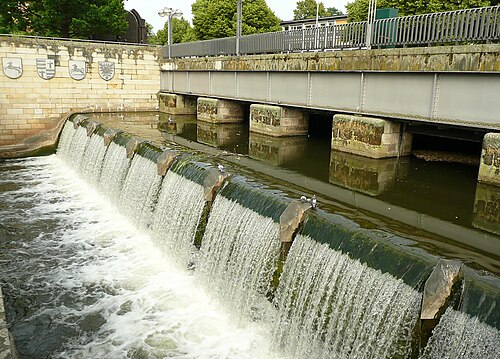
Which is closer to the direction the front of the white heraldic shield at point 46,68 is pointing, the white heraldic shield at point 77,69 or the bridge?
the bridge

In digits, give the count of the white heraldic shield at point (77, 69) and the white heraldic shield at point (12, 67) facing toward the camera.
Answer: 2

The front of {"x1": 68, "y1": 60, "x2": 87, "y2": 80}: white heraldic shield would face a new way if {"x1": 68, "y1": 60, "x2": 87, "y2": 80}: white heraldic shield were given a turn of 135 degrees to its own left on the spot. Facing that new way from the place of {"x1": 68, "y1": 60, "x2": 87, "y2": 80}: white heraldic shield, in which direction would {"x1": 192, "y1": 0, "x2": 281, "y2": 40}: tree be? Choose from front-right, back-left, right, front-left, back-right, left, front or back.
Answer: front

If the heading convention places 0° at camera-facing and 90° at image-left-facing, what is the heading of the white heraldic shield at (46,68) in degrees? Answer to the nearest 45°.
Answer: approximately 0°

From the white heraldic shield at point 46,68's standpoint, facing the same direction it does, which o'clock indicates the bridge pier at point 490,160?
The bridge pier is roughly at 11 o'clock from the white heraldic shield.

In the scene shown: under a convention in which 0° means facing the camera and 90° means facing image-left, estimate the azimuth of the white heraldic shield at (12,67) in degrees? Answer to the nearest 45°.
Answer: approximately 0°

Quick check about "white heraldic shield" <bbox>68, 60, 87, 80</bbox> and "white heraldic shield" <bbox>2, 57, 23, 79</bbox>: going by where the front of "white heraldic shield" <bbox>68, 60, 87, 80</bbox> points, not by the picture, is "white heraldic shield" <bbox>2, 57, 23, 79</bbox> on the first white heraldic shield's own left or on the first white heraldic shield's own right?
on the first white heraldic shield's own right
